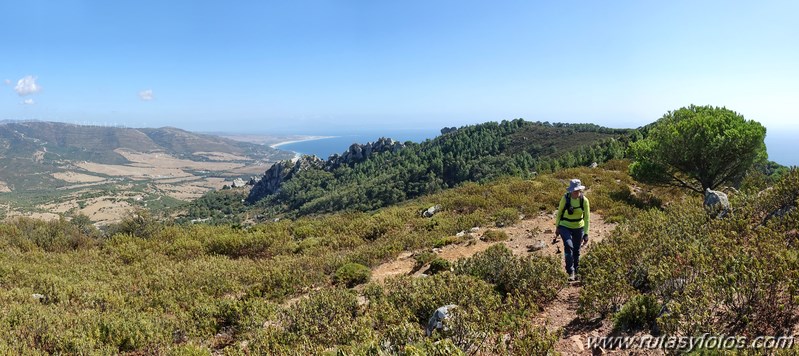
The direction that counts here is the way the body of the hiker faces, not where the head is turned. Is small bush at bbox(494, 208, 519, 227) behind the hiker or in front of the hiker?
behind

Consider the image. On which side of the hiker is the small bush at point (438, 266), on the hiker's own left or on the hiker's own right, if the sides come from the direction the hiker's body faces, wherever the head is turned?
on the hiker's own right

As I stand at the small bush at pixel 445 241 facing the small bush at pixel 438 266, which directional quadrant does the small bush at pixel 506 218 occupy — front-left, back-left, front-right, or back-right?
back-left

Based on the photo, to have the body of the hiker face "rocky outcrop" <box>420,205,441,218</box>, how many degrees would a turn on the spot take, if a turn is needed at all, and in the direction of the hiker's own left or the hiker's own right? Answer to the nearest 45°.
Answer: approximately 135° to the hiker's own right

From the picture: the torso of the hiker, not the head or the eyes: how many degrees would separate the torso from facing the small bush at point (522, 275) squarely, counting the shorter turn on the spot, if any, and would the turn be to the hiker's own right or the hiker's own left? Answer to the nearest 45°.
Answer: approximately 45° to the hiker's own right

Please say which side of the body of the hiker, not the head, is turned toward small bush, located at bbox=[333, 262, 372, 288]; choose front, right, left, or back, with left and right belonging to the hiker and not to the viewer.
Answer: right

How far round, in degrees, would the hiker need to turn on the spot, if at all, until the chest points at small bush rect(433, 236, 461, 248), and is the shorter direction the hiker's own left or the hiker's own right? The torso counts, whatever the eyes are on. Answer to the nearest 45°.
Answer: approximately 135° to the hiker's own right

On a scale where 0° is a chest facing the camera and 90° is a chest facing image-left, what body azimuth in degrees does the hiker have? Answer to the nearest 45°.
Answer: approximately 0°
